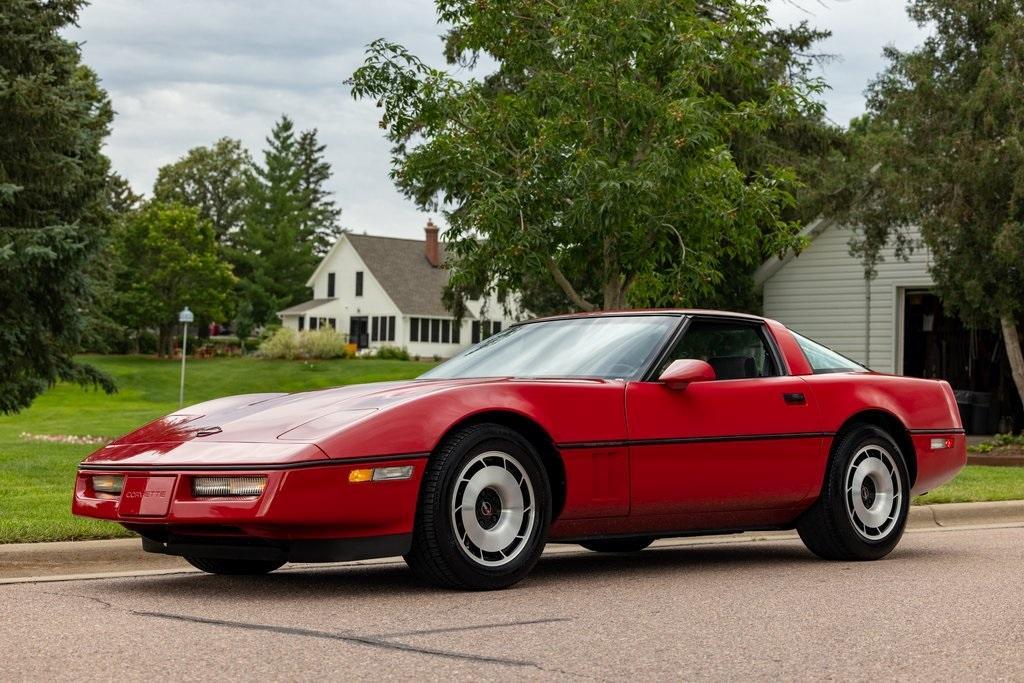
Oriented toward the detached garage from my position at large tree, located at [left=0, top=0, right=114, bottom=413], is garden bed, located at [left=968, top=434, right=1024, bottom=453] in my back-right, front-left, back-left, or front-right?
front-right

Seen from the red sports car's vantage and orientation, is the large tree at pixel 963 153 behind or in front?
behind

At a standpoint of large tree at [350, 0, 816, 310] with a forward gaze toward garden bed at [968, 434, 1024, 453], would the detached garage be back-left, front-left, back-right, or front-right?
front-left

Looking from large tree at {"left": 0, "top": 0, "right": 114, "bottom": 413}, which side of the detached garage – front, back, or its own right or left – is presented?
right

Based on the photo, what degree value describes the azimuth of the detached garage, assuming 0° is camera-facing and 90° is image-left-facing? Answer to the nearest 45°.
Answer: approximately 315°

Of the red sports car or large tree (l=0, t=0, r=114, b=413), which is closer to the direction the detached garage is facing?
the red sports car

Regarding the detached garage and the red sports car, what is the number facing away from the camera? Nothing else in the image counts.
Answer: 0

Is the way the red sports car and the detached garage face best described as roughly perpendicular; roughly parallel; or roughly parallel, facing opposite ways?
roughly perpendicular

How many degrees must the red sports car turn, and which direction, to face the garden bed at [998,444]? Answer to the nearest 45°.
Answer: approximately 180°

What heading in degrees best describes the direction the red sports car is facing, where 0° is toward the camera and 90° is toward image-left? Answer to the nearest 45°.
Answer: approximately 45°

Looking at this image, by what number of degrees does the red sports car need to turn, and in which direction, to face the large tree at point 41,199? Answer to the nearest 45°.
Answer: approximately 90° to its right

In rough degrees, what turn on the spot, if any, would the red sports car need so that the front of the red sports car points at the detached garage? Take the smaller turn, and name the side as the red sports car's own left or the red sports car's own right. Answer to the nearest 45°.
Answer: approximately 135° to the red sports car's own right
